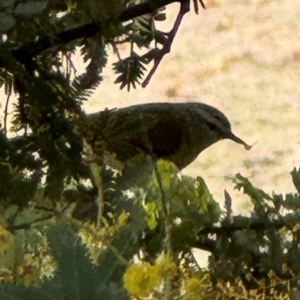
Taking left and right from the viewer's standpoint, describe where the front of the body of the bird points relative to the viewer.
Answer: facing to the right of the viewer
